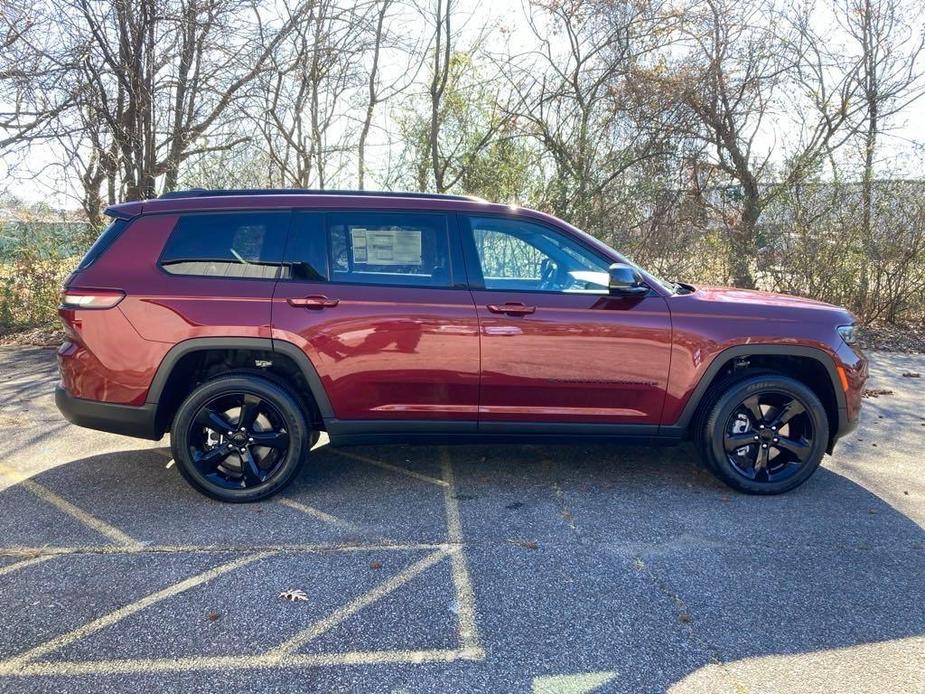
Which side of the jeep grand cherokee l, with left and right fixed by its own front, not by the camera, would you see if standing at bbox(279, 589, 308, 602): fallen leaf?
right

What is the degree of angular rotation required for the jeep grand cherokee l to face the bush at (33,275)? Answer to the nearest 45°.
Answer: approximately 135° to its left

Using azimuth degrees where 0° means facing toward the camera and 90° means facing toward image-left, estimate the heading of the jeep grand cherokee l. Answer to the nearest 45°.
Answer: approximately 270°
